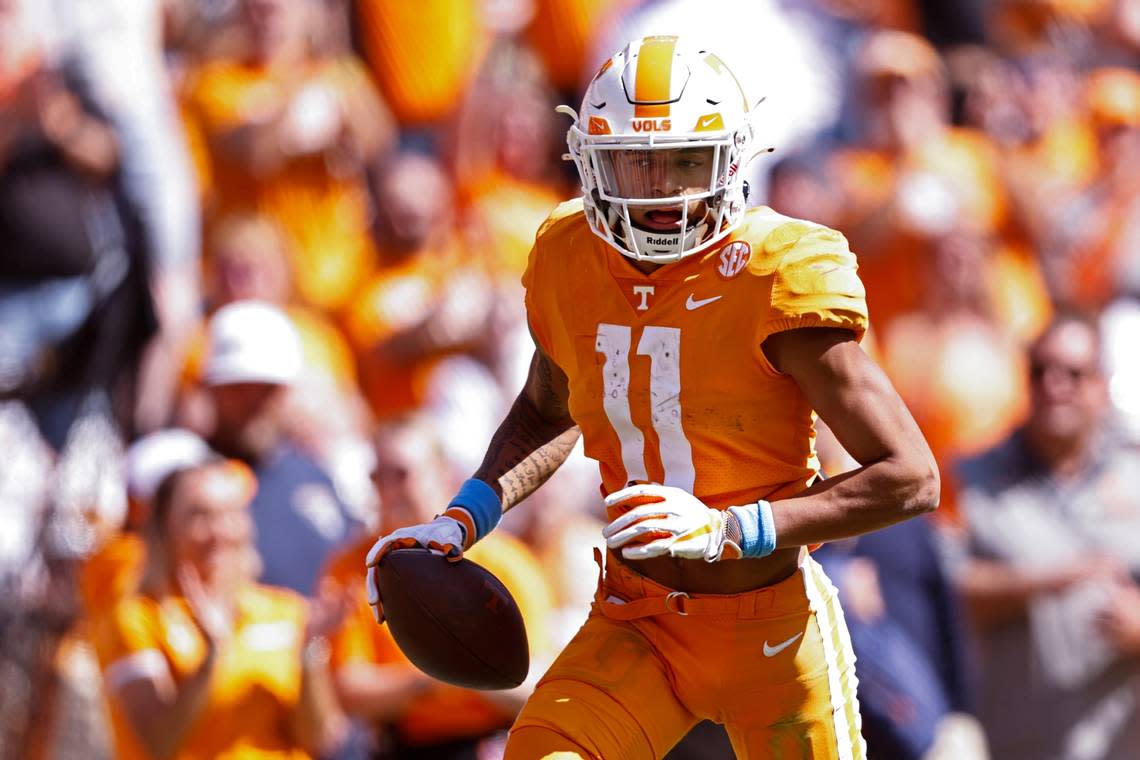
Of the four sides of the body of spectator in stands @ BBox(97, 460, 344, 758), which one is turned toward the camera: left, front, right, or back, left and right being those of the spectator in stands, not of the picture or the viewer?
front

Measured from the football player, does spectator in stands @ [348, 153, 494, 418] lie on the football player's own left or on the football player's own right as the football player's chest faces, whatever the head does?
on the football player's own right

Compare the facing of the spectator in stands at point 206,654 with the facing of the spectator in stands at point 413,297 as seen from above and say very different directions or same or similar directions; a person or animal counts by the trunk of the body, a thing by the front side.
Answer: same or similar directions

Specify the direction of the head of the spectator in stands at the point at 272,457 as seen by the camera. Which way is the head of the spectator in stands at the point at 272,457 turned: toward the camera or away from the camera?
toward the camera

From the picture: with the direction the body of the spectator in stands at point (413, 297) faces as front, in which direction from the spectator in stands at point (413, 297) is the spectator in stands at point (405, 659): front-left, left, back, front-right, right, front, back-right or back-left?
front

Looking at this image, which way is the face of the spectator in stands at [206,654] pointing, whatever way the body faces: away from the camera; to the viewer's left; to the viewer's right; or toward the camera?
toward the camera

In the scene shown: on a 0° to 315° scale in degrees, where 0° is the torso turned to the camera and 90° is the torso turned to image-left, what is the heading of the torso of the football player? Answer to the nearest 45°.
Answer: approximately 45°

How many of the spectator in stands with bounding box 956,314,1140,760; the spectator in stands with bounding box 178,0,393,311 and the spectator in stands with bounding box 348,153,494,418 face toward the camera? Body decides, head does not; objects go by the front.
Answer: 3

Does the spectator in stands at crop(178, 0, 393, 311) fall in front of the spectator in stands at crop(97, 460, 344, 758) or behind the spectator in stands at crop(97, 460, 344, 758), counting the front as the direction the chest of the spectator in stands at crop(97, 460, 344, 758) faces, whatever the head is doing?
behind

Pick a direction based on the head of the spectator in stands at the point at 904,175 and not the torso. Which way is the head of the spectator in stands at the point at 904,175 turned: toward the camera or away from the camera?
toward the camera

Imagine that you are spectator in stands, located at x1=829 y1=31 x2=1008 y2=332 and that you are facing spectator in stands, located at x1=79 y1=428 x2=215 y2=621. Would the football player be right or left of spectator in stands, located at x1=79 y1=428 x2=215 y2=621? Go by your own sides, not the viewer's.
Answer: left

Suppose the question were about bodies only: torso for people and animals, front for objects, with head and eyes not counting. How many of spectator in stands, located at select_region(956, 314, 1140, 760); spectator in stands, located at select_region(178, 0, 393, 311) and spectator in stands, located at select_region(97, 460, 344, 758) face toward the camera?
3

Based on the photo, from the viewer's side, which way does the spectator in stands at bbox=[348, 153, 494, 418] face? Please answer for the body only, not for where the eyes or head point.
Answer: toward the camera

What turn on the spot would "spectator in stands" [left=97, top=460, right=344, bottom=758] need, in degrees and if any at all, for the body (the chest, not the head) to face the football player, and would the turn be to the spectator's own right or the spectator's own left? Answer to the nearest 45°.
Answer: approximately 45° to the spectator's own left

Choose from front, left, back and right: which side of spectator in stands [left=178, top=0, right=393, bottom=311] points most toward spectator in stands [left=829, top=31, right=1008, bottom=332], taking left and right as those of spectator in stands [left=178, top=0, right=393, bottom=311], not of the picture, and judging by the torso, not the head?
left

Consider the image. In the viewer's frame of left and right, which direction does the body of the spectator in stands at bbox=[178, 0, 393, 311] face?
facing the viewer
